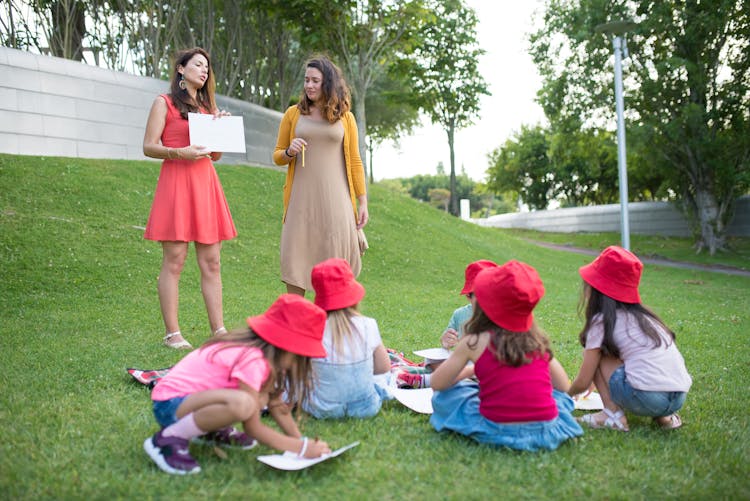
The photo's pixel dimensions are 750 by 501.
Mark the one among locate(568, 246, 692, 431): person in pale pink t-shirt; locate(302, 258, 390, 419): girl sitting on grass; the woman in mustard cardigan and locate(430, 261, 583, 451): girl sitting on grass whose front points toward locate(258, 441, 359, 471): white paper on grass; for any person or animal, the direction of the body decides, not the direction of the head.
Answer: the woman in mustard cardigan

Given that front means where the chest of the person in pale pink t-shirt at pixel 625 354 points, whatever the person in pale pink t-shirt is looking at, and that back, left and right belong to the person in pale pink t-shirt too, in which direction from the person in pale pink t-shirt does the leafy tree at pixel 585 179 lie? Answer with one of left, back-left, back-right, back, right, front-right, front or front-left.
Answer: front-right

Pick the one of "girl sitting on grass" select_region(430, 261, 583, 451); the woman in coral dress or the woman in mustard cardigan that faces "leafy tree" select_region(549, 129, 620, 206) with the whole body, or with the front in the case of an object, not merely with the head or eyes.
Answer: the girl sitting on grass

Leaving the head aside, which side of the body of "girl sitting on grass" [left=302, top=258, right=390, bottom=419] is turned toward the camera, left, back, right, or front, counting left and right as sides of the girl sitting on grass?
back

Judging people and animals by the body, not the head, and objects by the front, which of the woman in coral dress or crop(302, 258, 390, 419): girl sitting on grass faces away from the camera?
the girl sitting on grass

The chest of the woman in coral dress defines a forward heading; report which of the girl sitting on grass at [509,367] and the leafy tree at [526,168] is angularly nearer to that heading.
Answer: the girl sitting on grass

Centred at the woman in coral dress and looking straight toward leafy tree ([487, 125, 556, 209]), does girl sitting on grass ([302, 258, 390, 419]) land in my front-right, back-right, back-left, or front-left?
back-right

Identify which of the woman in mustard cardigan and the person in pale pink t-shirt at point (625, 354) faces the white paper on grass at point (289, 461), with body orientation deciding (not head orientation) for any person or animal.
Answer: the woman in mustard cardigan

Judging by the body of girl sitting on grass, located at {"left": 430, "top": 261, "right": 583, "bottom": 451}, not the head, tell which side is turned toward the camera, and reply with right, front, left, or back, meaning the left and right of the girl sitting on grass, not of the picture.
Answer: back

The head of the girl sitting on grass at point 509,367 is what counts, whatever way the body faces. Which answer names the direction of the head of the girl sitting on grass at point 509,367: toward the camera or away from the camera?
away from the camera

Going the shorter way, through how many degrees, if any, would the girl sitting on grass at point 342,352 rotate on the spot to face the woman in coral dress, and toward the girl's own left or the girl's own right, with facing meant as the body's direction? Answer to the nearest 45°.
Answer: approximately 45° to the girl's own left

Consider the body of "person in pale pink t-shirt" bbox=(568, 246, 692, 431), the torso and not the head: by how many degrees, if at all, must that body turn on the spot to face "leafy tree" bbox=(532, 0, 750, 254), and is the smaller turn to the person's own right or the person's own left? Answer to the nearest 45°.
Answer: approximately 45° to the person's own right

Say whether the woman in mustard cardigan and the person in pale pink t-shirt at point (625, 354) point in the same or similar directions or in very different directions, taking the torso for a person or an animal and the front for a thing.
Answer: very different directions

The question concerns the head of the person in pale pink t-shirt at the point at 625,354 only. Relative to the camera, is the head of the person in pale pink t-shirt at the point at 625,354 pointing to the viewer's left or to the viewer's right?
to the viewer's left

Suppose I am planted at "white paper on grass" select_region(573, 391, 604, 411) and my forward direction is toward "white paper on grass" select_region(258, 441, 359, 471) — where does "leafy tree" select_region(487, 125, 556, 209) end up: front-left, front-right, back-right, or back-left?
back-right
